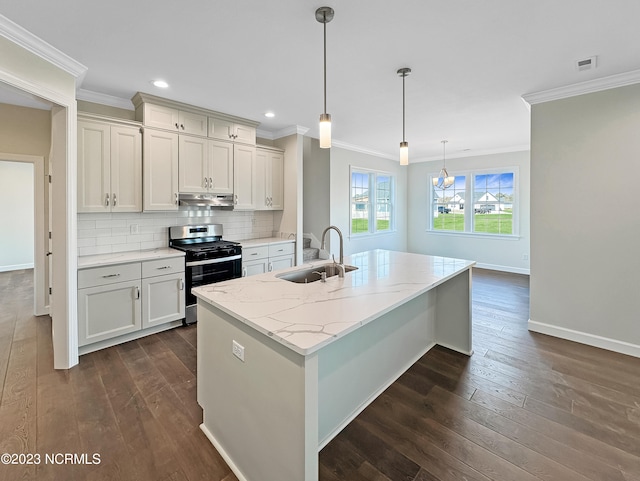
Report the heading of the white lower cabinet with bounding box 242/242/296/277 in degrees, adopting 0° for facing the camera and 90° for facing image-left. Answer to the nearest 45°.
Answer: approximately 315°

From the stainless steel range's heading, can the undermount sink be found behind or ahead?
ahead

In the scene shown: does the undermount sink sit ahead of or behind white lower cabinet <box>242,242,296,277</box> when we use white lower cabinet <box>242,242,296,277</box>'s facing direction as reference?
ahead

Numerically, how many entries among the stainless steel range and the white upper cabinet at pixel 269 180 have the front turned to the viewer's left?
0

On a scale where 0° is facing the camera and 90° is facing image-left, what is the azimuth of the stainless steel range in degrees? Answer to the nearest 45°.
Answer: approximately 315°

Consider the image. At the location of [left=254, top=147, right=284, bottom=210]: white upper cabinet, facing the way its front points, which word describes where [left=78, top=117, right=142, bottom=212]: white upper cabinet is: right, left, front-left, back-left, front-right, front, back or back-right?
right

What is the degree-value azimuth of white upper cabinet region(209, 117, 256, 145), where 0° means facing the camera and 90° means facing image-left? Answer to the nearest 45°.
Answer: approximately 315°

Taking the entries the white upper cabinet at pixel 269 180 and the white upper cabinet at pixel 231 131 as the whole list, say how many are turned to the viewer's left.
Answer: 0

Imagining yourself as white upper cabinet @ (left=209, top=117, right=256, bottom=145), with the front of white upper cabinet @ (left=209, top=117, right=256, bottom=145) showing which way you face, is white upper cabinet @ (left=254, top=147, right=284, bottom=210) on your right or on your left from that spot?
on your left

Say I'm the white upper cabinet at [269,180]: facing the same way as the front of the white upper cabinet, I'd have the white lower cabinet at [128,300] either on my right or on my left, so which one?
on my right

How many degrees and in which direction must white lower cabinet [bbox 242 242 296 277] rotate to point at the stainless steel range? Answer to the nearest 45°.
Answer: approximately 90° to its right
